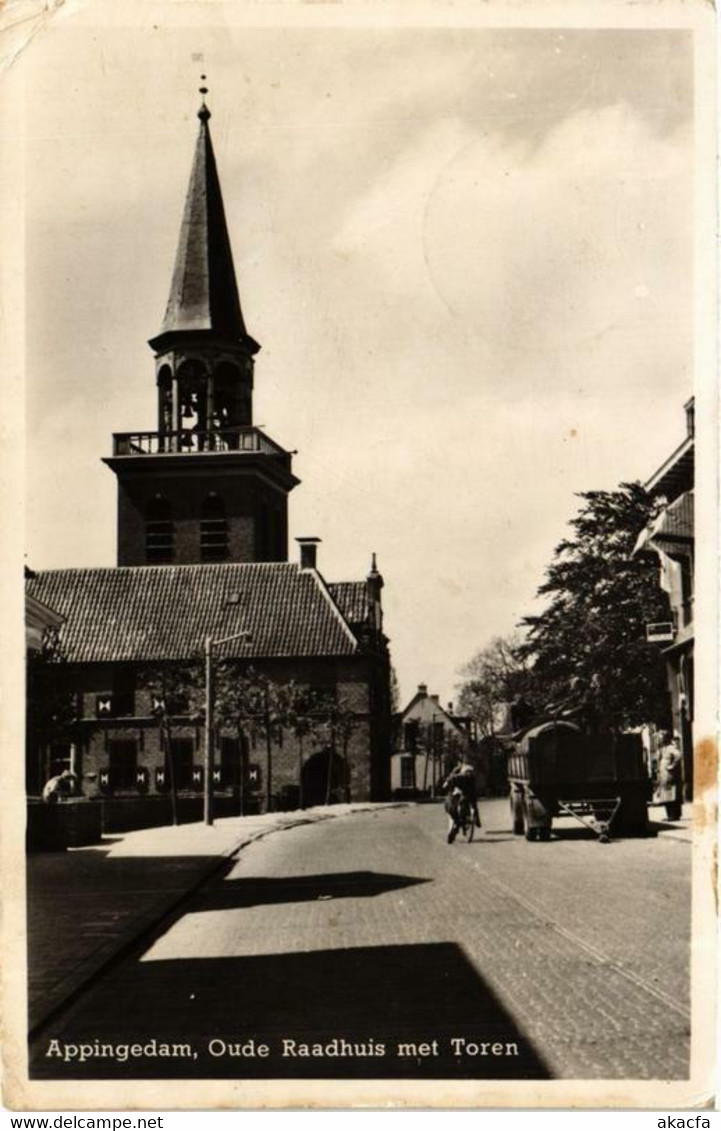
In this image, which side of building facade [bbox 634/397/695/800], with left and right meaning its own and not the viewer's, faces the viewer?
left

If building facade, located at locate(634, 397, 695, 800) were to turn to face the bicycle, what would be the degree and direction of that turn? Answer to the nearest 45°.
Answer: approximately 45° to its right
